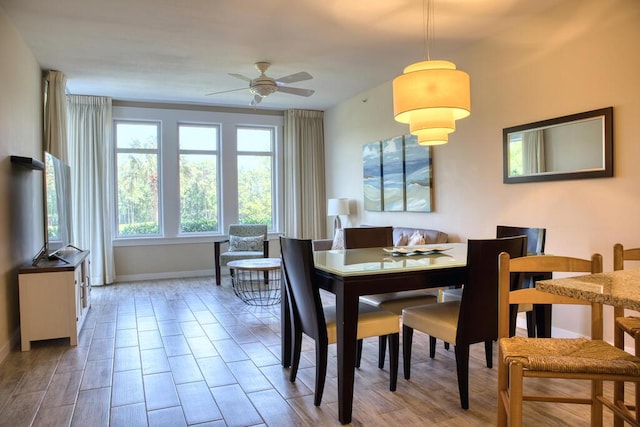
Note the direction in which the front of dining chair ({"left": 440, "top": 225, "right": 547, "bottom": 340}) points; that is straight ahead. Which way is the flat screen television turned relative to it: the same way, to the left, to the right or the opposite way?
the opposite way

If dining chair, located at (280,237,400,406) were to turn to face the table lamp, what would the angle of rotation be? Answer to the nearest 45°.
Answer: approximately 45° to its left

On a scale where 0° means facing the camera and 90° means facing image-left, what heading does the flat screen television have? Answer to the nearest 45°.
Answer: approximately 270°

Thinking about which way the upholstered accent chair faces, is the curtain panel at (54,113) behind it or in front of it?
in front

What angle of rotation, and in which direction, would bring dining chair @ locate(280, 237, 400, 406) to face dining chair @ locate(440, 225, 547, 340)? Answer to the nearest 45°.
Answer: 0° — it already faces it

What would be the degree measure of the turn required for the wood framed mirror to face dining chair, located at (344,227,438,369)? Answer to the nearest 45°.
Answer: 0° — it already faces it

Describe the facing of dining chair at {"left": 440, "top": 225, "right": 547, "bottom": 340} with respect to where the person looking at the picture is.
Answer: facing the viewer and to the left of the viewer

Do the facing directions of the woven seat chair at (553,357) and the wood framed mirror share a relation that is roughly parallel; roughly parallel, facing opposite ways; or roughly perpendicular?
roughly perpendicular

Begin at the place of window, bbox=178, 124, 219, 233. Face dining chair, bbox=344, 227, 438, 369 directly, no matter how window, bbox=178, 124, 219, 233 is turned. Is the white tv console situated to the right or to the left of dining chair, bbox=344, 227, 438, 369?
right

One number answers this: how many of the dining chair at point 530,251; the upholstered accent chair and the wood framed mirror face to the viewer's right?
0

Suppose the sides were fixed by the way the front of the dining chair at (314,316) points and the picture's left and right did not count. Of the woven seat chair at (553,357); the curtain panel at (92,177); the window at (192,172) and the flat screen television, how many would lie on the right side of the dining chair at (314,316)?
1

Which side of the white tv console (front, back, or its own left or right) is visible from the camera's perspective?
right

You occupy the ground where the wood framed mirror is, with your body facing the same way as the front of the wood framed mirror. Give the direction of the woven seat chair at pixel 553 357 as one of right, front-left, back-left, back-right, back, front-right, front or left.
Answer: front-left

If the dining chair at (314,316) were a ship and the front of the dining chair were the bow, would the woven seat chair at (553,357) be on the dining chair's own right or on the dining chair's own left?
on the dining chair's own right

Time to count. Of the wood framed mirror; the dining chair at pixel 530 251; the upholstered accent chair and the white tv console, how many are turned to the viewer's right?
1

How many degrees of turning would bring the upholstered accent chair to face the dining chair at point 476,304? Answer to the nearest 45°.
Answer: approximately 45° to its left
